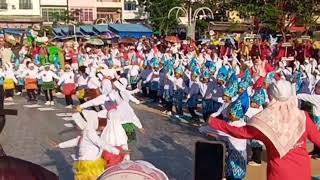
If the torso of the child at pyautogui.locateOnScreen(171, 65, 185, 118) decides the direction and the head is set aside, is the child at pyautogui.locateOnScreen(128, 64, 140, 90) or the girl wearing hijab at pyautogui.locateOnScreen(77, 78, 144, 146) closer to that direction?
the girl wearing hijab

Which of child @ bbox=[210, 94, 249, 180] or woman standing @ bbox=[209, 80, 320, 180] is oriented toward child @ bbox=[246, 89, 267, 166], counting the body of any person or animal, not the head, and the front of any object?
the woman standing

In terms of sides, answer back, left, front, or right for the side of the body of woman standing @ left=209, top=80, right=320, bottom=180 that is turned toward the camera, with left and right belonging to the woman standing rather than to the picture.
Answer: back

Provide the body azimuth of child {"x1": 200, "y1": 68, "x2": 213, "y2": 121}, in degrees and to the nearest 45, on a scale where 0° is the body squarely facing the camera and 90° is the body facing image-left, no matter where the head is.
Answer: approximately 45°

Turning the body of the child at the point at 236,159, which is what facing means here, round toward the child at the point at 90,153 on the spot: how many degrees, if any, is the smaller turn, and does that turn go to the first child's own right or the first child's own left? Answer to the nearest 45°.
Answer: approximately 45° to the first child's own left

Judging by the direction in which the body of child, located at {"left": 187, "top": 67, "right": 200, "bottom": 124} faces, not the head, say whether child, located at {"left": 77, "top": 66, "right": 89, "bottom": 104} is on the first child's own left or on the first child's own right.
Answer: on the first child's own right

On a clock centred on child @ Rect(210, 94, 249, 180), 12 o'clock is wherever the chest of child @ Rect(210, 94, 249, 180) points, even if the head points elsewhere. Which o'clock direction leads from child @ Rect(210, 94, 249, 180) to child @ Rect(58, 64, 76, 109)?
child @ Rect(58, 64, 76, 109) is roughly at 2 o'clock from child @ Rect(210, 94, 249, 180).

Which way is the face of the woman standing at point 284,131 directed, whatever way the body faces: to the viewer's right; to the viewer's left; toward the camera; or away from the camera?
away from the camera
